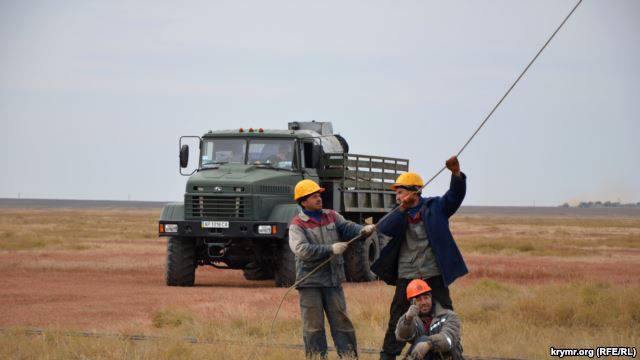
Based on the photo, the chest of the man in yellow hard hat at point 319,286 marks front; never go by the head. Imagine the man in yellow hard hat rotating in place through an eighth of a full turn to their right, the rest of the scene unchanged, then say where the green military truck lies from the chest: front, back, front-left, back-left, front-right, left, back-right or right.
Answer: back

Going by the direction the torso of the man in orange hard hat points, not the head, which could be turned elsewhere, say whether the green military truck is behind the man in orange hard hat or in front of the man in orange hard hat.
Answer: behind

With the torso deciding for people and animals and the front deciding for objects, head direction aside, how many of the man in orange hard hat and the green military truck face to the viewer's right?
0

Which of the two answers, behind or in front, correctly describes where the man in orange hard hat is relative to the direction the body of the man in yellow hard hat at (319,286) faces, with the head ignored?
in front

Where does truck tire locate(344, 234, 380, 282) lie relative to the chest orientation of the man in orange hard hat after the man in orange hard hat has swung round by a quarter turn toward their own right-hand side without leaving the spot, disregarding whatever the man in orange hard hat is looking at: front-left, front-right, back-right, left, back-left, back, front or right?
right

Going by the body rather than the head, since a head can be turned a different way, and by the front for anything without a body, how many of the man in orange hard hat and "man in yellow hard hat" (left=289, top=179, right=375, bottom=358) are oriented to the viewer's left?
0
